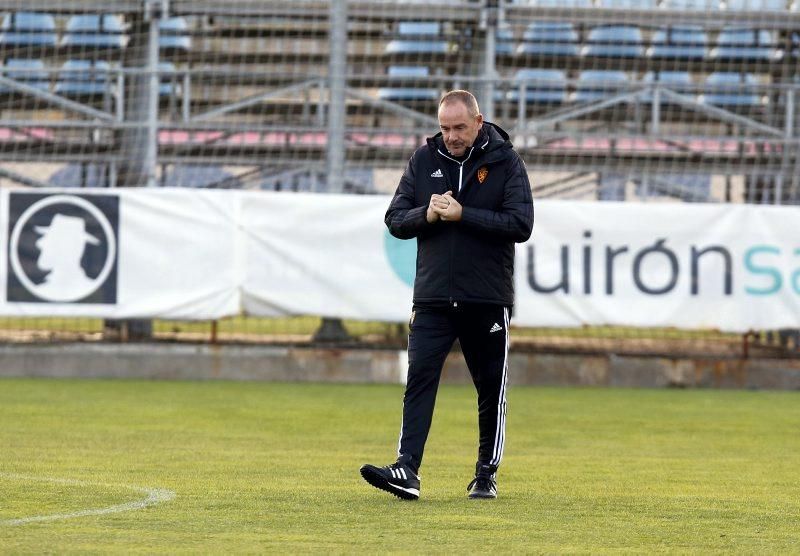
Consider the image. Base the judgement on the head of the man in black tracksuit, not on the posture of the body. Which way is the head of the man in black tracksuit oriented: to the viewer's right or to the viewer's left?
to the viewer's left

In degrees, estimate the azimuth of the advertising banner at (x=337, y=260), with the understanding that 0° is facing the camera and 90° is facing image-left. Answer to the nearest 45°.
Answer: approximately 0°

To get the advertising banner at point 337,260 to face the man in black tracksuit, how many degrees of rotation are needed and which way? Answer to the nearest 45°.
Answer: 0° — it already faces them
